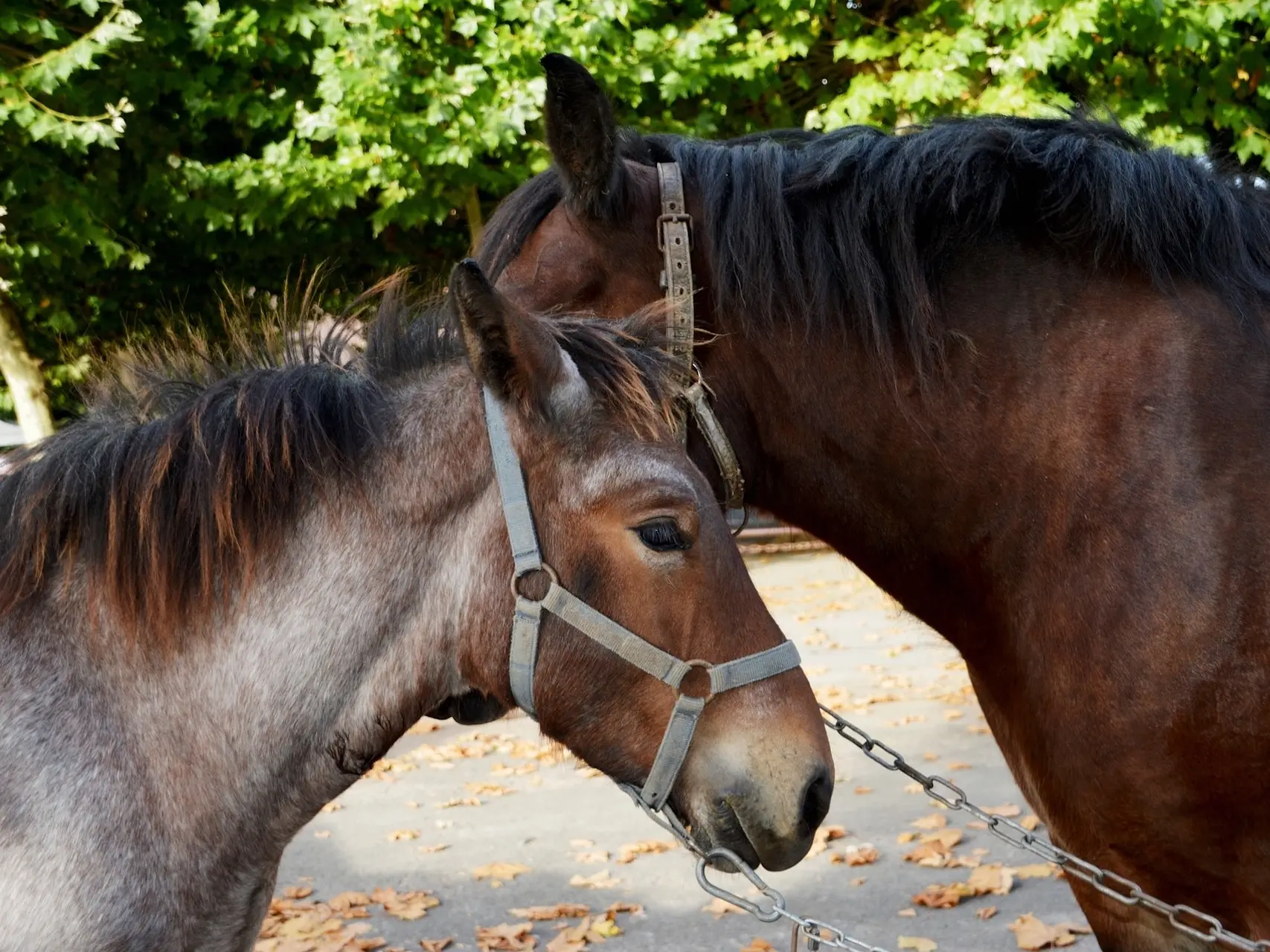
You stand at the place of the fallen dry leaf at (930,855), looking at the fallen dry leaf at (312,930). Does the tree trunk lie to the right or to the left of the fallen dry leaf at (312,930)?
right

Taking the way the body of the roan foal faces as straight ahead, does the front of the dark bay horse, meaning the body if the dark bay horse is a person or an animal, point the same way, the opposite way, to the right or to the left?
the opposite way

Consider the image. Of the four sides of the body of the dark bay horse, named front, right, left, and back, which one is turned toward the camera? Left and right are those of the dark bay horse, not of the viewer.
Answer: left

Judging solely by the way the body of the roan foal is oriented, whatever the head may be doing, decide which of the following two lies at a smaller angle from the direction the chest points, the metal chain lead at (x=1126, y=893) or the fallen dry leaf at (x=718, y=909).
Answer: the metal chain lead

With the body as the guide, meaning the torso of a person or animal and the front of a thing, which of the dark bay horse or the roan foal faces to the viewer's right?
the roan foal

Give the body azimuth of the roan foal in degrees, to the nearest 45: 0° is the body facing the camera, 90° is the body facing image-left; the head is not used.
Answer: approximately 270°

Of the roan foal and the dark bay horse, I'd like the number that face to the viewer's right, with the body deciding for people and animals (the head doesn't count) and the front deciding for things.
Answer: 1

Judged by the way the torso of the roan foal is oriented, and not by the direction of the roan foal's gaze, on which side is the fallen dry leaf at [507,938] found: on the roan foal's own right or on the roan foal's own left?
on the roan foal's own left
